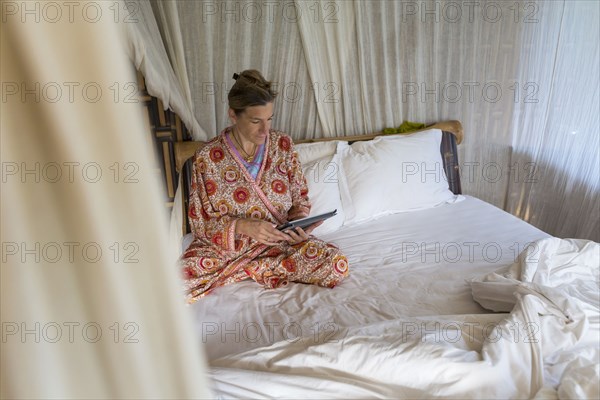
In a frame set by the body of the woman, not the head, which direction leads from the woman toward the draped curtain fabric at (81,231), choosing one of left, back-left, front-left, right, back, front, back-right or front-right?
front-right

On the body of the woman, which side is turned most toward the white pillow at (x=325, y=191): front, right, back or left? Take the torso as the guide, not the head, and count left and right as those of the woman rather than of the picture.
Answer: left

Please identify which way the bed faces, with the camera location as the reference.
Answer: facing the viewer and to the right of the viewer

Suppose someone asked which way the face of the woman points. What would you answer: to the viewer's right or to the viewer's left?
to the viewer's right

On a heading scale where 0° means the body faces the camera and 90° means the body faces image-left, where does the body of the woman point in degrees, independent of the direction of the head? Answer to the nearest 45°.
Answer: approximately 315°

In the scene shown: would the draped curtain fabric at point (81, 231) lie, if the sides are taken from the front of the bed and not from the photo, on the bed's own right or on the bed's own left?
on the bed's own right

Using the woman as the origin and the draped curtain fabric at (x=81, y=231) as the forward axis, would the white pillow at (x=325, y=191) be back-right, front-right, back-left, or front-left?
back-left

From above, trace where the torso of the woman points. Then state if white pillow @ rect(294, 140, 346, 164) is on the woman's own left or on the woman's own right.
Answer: on the woman's own left
